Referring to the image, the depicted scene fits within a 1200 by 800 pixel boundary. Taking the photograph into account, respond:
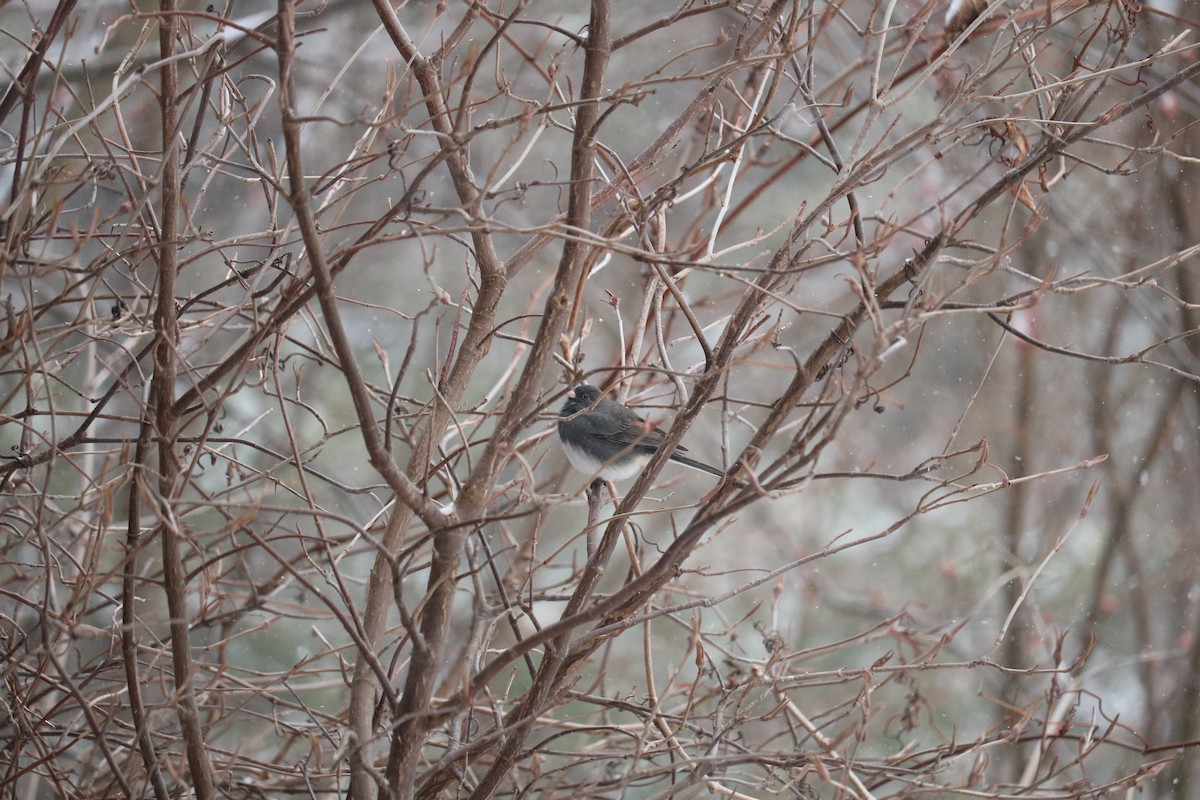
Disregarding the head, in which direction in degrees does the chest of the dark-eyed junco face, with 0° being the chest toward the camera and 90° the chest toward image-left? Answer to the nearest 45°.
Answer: approximately 90°
